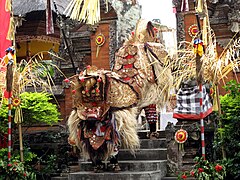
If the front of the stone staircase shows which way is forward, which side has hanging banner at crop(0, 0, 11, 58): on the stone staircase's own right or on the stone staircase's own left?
on the stone staircase's own right

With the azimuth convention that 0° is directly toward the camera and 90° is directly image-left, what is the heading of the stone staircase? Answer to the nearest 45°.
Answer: approximately 0°

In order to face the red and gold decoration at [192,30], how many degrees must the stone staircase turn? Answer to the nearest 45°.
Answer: approximately 135° to its left

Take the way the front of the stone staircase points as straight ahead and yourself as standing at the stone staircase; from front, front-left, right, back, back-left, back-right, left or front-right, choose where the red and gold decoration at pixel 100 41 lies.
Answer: back

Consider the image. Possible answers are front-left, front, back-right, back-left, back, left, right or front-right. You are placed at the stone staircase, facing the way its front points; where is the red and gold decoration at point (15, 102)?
right
